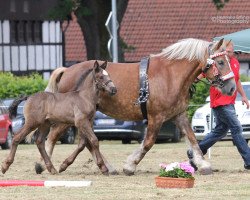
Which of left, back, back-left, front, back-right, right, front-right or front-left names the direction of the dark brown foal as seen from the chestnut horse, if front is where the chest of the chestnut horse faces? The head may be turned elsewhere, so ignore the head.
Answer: back

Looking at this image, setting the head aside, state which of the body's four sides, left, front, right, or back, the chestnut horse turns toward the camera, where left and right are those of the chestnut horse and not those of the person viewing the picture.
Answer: right

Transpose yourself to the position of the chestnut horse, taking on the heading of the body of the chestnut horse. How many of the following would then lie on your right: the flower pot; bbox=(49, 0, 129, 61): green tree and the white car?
1

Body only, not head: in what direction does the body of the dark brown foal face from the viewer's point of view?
to the viewer's right

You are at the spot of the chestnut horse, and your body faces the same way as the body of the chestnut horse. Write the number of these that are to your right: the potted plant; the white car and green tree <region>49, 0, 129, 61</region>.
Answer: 1

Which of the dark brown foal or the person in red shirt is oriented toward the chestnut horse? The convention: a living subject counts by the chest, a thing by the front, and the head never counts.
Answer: the dark brown foal

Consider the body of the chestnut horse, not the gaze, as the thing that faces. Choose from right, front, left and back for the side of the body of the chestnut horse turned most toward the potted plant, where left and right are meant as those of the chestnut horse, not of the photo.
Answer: right

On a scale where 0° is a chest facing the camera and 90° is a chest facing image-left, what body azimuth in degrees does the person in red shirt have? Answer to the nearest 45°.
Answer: approximately 270°

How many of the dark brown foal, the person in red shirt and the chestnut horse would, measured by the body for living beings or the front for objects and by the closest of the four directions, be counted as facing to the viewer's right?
3
